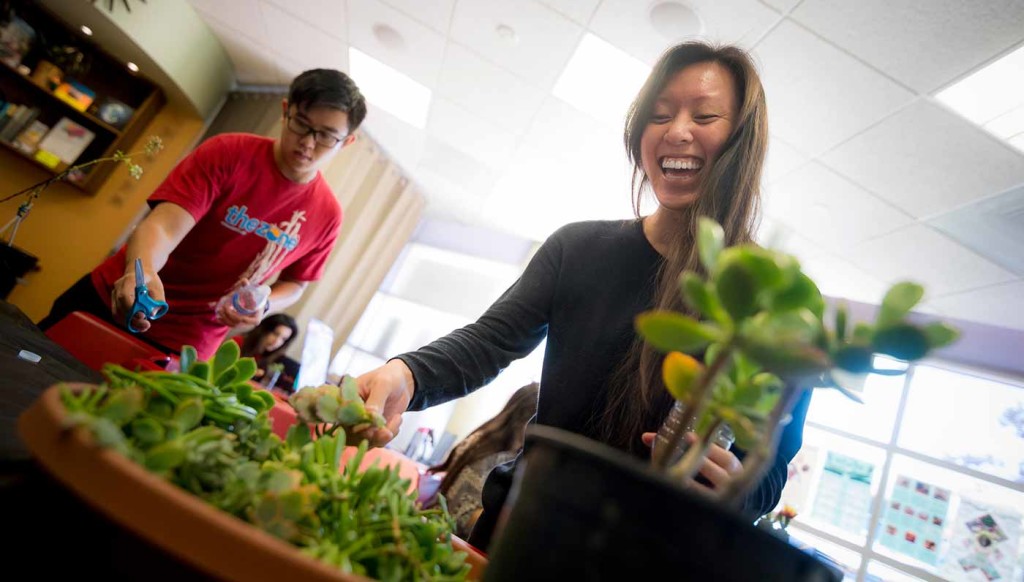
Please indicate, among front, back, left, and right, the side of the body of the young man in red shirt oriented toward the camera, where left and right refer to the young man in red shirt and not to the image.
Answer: front

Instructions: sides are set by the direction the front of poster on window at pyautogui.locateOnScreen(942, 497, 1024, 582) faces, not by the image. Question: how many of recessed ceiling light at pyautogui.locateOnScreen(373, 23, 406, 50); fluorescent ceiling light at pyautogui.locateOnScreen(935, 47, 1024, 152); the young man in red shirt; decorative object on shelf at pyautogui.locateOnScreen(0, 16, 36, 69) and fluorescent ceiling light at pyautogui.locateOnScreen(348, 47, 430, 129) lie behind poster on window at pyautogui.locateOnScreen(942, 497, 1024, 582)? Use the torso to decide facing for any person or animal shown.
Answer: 0

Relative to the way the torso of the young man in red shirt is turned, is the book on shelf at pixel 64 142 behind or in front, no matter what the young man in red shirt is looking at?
behind

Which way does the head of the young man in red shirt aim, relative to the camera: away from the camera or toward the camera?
toward the camera

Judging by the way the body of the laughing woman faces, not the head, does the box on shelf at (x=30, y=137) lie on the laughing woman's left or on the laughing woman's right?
on the laughing woman's right

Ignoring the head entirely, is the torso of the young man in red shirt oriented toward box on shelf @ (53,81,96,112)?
no

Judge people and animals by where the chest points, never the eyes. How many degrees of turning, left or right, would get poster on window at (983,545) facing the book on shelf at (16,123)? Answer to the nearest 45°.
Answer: approximately 45° to its right

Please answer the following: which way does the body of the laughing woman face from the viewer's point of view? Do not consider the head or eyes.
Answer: toward the camera

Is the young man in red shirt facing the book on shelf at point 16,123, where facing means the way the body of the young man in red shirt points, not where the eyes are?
no

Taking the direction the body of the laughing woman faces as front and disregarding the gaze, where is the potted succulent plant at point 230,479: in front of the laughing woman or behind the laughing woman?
in front

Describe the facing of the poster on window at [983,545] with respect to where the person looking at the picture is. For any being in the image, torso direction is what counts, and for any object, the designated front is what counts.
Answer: facing the viewer

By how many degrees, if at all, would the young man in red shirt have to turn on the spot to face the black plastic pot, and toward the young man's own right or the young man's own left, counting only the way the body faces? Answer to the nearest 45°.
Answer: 0° — they already face it

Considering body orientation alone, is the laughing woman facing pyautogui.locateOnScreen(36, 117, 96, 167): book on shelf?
no

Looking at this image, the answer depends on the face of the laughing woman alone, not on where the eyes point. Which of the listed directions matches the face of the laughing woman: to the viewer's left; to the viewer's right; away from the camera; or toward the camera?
toward the camera
